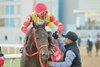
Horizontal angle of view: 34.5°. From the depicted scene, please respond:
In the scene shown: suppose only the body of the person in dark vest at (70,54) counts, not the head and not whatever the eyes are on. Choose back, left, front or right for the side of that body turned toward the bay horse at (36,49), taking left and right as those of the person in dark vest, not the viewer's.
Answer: front

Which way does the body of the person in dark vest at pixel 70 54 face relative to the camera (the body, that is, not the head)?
to the viewer's left
